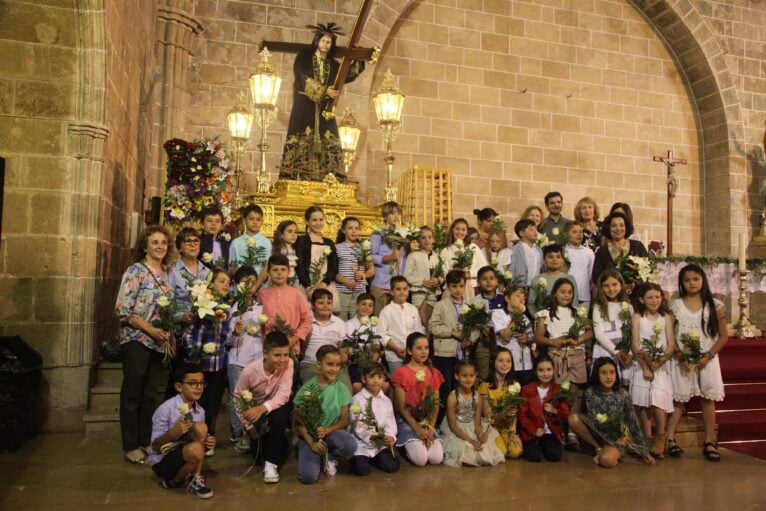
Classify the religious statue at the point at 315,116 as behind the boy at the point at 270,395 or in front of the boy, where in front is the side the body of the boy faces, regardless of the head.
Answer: behind

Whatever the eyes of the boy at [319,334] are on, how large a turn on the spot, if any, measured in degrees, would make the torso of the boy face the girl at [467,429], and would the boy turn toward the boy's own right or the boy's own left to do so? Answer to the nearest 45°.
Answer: approximately 90° to the boy's own left

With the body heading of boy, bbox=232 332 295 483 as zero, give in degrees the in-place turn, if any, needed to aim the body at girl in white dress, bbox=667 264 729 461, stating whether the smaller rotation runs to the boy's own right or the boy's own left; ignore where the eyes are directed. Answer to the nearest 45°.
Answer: approximately 90° to the boy's own left

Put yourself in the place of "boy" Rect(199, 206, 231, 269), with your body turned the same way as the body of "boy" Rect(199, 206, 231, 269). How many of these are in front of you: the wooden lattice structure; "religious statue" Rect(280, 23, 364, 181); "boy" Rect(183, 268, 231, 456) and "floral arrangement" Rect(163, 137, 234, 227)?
1

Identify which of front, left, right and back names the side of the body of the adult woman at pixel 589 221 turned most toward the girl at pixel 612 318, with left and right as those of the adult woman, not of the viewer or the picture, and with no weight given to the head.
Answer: front

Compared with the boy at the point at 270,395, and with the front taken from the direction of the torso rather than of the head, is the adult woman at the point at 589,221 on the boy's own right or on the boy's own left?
on the boy's own left
